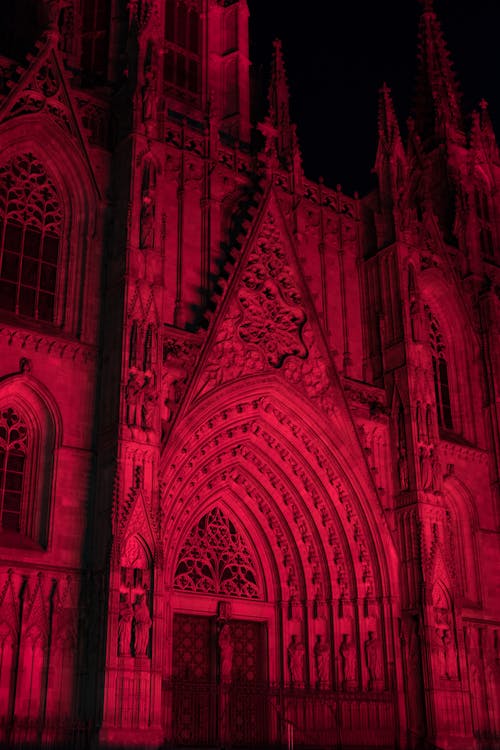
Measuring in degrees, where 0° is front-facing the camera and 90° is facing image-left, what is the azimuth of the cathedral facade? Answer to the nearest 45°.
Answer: approximately 315°
